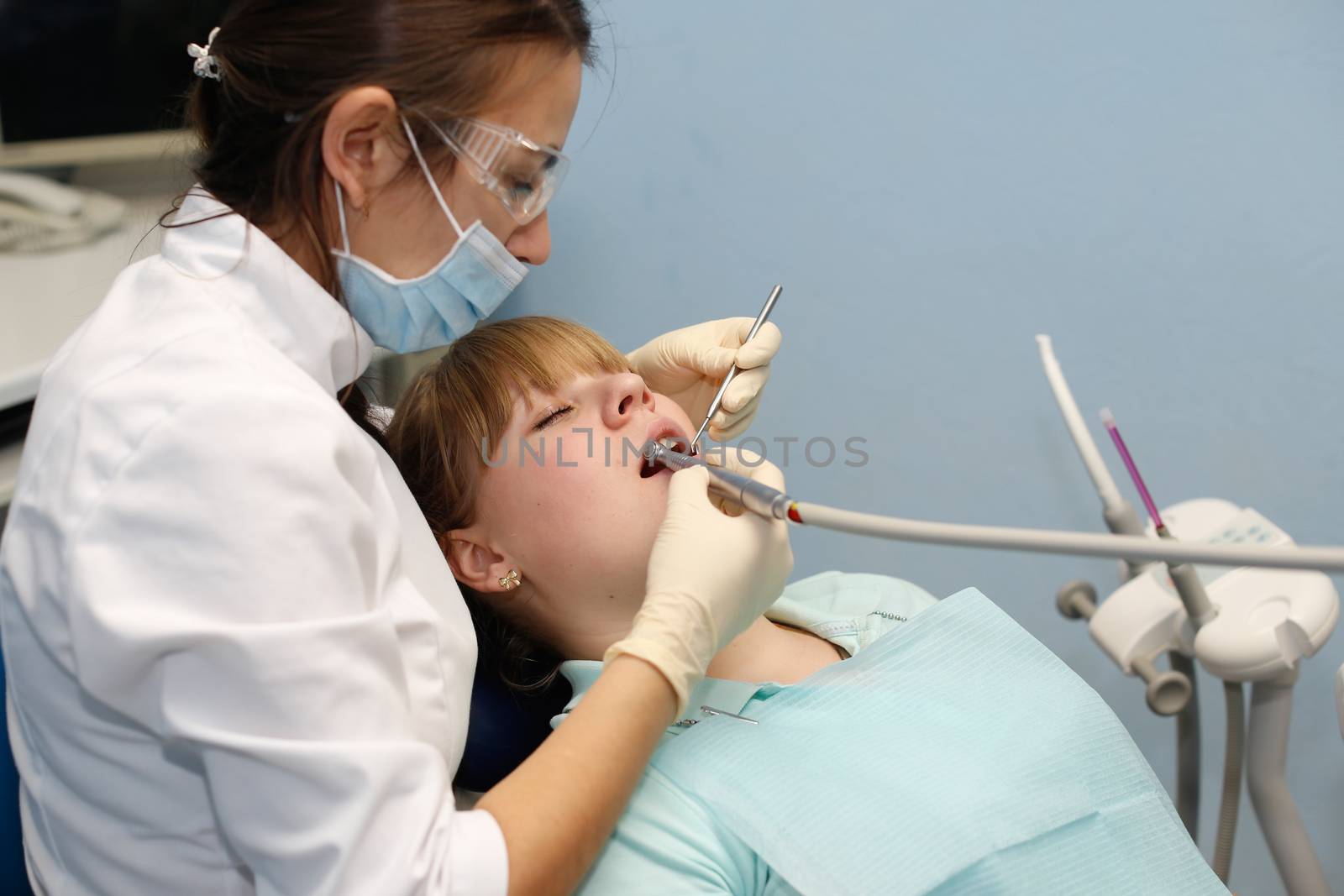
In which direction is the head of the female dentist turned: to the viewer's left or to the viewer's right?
to the viewer's right

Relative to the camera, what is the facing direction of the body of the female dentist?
to the viewer's right
